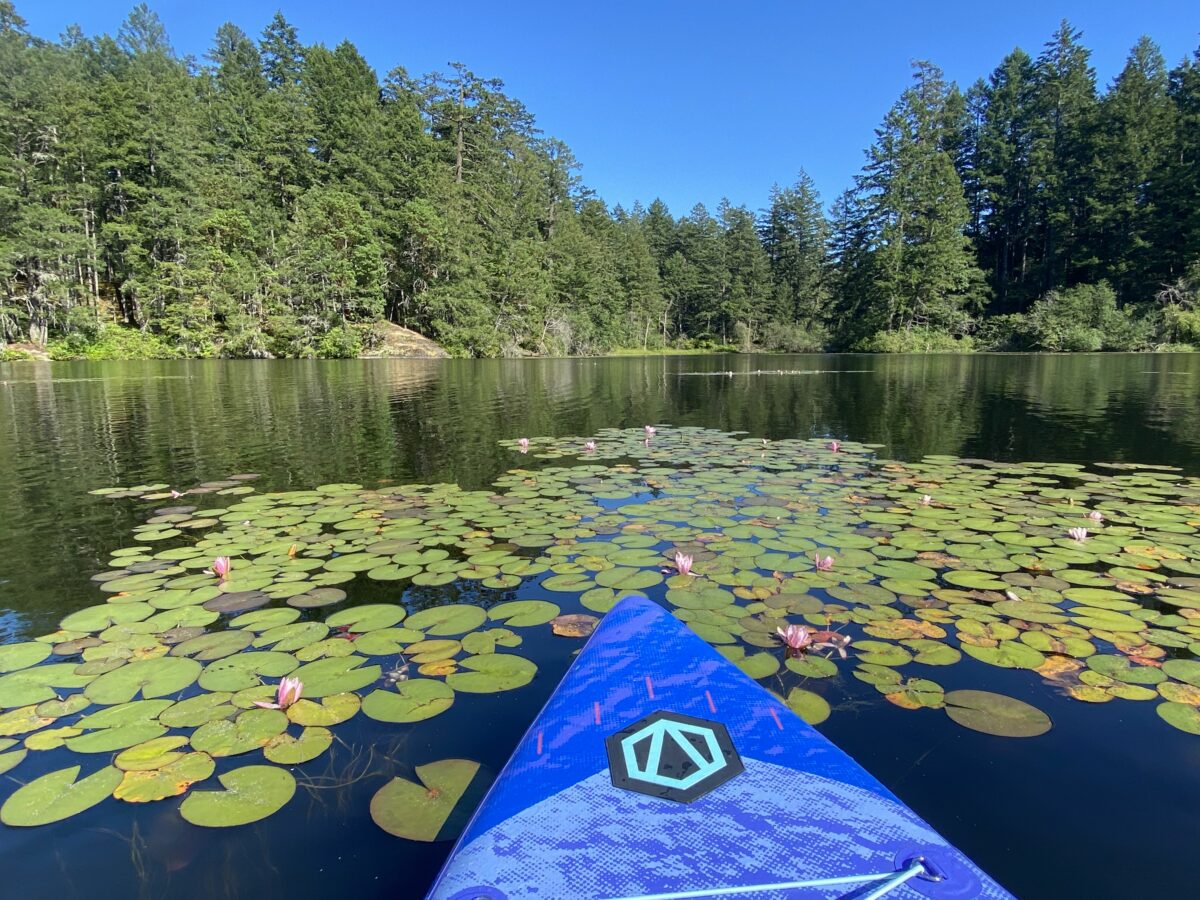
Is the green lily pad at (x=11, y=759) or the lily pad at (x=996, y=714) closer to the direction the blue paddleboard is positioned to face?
the lily pad

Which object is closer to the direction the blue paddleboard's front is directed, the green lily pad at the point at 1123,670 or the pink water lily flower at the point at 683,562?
the pink water lily flower

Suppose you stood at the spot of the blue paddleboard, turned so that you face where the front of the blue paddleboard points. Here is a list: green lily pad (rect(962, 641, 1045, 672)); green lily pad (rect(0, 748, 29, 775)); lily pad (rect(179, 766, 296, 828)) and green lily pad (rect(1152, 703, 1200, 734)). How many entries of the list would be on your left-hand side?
2

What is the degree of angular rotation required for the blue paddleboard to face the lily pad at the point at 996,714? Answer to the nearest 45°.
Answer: approximately 45° to its right

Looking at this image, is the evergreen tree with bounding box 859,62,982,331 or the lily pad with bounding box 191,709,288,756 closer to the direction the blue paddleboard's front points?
the evergreen tree

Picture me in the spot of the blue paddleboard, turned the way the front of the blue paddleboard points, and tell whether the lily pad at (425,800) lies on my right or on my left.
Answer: on my left

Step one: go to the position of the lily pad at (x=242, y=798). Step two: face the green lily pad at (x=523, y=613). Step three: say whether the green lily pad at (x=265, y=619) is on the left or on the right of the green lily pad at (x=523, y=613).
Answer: left

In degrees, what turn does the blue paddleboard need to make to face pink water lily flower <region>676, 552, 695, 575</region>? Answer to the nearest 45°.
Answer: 0° — it already faces it

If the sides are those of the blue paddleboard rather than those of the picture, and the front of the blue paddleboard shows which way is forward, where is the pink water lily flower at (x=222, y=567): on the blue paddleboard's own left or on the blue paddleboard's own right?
on the blue paddleboard's own left

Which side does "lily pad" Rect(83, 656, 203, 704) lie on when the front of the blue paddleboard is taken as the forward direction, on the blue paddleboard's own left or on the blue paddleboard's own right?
on the blue paddleboard's own left

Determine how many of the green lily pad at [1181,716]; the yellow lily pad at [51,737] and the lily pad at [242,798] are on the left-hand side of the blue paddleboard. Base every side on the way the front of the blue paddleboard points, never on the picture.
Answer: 2

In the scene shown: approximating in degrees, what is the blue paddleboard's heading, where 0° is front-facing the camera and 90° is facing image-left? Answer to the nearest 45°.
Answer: approximately 180°

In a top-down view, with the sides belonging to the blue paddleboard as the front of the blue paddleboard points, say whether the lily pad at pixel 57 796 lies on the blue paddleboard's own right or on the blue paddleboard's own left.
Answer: on the blue paddleboard's own left

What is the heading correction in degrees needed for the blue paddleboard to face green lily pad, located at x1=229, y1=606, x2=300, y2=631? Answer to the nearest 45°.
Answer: approximately 45° to its left

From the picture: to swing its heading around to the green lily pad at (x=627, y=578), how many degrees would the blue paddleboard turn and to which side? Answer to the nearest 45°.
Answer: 0° — it already faces it
